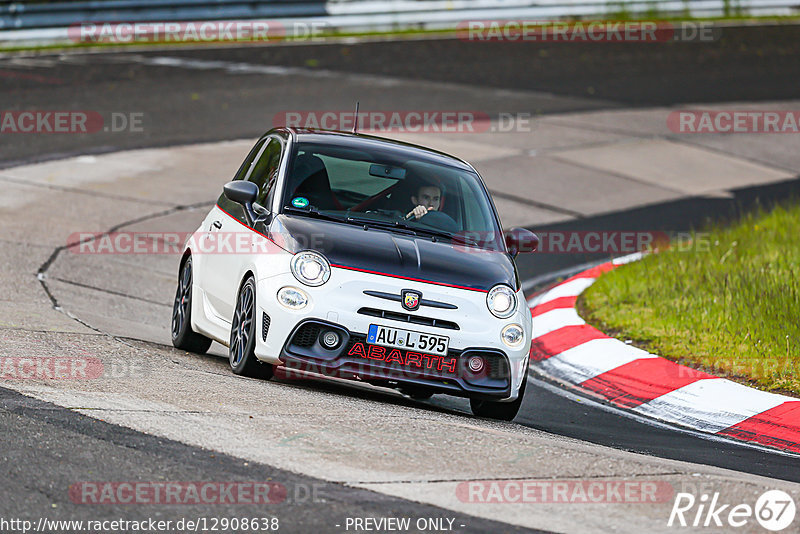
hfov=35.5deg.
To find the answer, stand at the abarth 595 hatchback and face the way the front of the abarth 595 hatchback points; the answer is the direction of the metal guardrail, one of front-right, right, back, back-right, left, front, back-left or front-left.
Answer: back-left

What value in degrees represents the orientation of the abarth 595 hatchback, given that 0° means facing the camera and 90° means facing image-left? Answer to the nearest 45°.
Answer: approximately 315°

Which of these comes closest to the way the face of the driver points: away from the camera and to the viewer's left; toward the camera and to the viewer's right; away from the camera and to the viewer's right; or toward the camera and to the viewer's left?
toward the camera and to the viewer's right
